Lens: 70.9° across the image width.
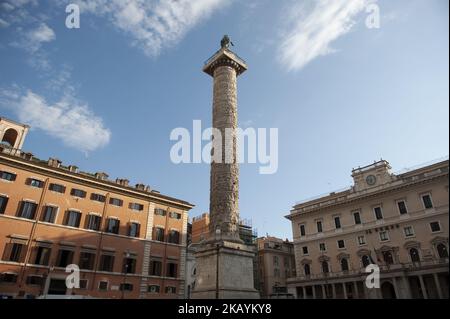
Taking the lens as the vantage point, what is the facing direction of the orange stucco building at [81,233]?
facing the viewer and to the right of the viewer

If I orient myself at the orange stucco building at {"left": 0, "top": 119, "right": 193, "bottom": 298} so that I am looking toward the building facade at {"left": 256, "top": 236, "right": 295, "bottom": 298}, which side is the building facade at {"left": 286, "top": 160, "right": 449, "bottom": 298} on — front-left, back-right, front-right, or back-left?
front-right

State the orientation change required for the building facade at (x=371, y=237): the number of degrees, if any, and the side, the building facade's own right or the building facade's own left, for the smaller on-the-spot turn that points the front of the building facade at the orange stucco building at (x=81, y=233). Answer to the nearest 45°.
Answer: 0° — it already faces it

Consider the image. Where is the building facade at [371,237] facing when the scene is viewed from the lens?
facing the viewer and to the left of the viewer

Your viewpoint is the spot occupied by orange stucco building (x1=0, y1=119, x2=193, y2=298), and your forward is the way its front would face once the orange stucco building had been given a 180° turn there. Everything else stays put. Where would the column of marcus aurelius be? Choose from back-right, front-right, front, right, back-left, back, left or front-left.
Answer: back

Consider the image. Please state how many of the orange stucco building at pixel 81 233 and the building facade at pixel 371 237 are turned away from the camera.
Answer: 0

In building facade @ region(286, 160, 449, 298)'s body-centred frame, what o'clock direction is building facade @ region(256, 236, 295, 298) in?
building facade @ region(256, 236, 295, 298) is roughly at 3 o'clock from building facade @ region(286, 160, 449, 298).

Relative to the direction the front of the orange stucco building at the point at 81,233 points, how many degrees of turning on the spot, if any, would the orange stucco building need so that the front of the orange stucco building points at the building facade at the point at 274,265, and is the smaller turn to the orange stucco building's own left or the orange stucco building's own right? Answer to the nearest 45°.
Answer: approximately 45° to the orange stucco building's own left

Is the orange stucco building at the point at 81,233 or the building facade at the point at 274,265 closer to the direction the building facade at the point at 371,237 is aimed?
the orange stucco building

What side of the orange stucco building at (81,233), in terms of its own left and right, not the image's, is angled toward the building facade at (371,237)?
front

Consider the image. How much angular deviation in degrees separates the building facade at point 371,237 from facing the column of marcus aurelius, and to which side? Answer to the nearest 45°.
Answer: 0° — it already faces it
